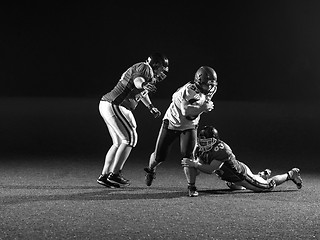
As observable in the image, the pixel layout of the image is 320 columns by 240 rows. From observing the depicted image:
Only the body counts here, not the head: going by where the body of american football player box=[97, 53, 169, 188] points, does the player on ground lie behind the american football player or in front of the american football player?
in front

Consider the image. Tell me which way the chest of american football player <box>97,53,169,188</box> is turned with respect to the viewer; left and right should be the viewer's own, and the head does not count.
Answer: facing to the right of the viewer

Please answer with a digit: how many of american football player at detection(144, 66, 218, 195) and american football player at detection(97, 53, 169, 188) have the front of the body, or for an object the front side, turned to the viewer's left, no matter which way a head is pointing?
0

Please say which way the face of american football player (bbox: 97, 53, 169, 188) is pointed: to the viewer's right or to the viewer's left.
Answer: to the viewer's right
